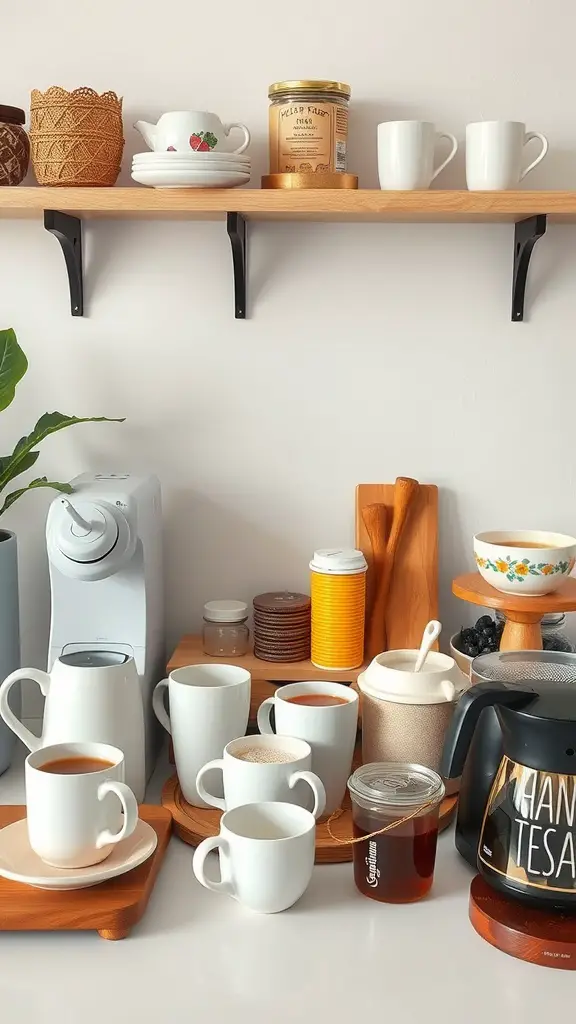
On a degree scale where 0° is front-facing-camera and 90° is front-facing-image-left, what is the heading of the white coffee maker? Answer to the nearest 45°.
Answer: approximately 0°
